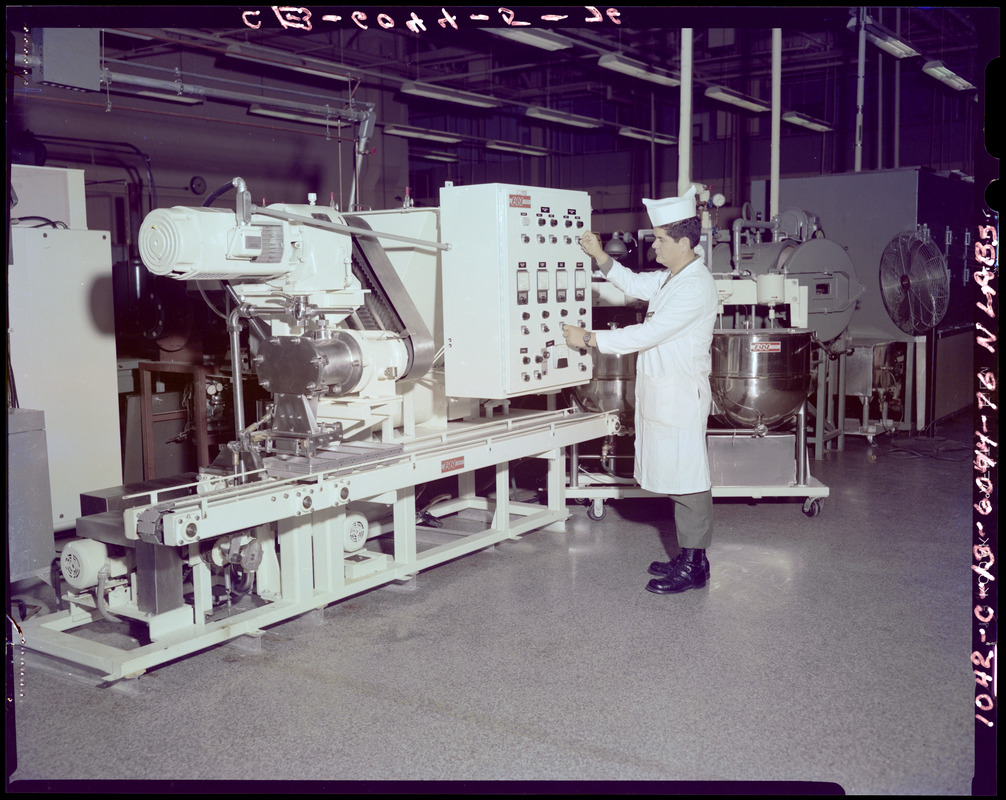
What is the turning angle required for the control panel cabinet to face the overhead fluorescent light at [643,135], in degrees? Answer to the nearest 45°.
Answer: approximately 135° to its left

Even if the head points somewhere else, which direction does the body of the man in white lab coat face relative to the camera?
to the viewer's left

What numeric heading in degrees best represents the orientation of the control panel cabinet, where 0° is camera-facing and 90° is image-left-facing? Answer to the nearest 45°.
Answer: approximately 315°

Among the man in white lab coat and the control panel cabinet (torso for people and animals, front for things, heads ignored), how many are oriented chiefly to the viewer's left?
1

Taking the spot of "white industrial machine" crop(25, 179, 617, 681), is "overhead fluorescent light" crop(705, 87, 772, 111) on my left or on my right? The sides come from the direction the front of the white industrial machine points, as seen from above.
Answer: on my left

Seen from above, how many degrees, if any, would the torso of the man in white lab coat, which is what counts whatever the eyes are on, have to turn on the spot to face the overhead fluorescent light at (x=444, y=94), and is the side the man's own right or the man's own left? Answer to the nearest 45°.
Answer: approximately 90° to the man's own right

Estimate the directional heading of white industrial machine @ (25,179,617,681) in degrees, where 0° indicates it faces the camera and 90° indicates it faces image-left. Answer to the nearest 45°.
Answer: approximately 315°

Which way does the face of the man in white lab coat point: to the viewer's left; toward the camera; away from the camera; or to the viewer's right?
to the viewer's left

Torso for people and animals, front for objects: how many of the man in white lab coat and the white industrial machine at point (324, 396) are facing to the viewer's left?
1

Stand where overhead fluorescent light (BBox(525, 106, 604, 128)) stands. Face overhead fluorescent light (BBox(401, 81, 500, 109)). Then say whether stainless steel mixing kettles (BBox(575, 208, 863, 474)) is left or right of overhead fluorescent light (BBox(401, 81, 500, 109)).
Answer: left
